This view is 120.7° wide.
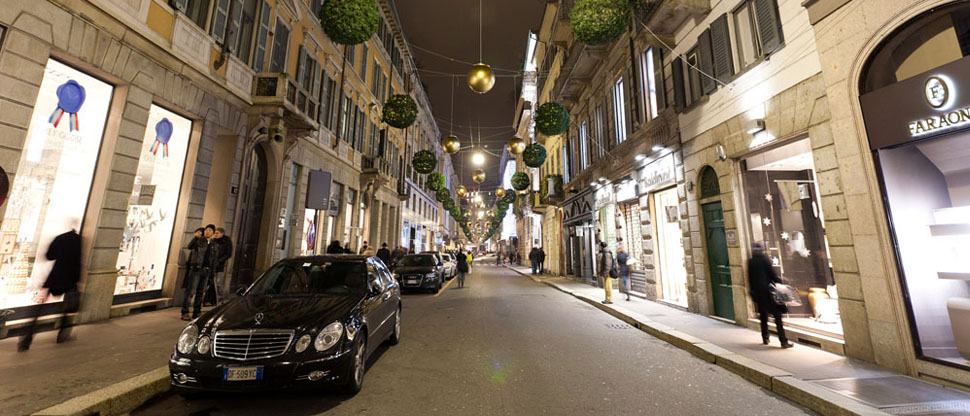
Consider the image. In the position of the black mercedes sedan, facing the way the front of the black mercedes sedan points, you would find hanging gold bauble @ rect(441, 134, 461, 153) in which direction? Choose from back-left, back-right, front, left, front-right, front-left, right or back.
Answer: back

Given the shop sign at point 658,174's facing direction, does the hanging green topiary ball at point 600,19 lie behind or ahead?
ahead

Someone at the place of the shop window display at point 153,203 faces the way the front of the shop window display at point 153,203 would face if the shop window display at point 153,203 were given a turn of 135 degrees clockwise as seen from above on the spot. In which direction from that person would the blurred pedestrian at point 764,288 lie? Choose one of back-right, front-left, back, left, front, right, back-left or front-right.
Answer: back-left

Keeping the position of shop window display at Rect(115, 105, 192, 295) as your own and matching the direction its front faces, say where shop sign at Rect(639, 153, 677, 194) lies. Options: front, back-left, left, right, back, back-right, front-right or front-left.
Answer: front

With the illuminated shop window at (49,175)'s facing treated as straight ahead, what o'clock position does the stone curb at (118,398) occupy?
The stone curb is roughly at 1 o'clock from the illuminated shop window.

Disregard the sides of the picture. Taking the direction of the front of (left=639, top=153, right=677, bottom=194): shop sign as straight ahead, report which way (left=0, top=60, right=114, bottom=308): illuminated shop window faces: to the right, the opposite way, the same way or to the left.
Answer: the opposite way

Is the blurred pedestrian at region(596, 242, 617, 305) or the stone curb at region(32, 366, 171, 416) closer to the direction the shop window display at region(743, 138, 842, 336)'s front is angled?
the stone curb

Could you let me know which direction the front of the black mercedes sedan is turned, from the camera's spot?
facing the viewer and to the left of the viewer

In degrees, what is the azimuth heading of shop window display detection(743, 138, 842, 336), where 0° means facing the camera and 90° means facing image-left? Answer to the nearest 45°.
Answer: approximately 45°

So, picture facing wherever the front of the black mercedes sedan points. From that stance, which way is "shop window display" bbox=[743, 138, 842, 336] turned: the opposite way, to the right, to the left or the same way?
to the right

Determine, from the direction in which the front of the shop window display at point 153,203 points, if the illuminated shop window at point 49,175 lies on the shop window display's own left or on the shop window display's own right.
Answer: on the shop window display's own right

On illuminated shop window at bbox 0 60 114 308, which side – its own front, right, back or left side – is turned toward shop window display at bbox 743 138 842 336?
front

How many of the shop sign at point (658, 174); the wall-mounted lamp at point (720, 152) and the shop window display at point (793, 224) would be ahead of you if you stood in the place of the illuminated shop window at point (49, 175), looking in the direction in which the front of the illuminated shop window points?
3
